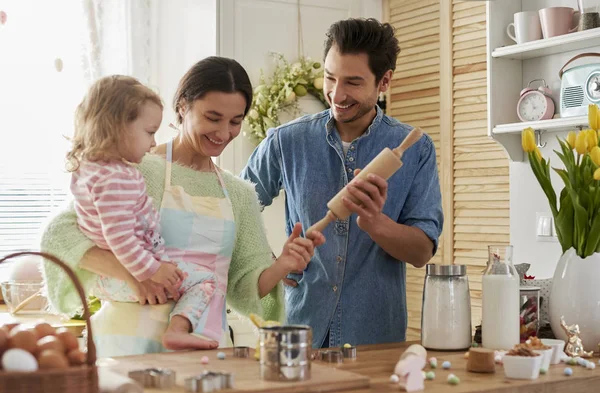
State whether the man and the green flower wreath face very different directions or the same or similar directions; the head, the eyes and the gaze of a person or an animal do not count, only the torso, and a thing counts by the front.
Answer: same or similar directions

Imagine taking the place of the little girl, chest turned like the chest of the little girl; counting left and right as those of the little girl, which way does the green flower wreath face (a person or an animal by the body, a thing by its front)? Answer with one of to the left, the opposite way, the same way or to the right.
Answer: to the right

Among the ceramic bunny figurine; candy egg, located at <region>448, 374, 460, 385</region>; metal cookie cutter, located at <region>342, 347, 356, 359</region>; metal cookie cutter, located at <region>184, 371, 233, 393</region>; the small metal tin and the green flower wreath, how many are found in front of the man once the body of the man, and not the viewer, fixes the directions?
5

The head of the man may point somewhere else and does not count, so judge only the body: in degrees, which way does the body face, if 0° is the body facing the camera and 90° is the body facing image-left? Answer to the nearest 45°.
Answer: approximately 0°

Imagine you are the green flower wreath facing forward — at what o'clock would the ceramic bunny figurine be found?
The ceramic bunny figurine is roughly at 12 o'clock from the green flower wreath.

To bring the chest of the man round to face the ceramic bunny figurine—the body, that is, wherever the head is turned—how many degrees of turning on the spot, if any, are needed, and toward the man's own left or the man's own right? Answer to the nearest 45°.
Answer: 0° — they already face it

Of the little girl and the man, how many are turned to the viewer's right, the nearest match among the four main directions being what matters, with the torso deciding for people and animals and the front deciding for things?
1

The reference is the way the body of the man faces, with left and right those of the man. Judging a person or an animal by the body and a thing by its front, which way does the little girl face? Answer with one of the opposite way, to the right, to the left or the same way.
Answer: to the left

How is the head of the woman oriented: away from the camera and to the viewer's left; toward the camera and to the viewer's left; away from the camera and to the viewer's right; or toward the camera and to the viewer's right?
toward the camera and to the viewer's right

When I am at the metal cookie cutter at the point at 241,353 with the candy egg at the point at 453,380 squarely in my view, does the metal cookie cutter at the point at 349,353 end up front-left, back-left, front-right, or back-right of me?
front-left

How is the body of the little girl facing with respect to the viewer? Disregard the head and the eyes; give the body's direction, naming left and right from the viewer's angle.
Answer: facing to the right of the viewer

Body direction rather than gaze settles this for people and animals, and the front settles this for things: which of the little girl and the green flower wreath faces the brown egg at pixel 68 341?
the green flower wreath

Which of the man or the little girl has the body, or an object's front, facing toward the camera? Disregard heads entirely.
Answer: the man

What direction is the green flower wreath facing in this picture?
toward the camera

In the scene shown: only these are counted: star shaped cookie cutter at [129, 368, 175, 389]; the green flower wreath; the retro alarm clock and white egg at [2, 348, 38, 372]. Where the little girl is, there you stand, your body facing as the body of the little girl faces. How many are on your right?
2

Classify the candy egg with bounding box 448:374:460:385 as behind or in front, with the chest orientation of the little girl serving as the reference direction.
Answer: in front

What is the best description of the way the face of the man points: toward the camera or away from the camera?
toward the camera

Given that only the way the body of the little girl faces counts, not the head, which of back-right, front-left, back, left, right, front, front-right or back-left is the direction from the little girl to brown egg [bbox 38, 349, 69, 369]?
right
